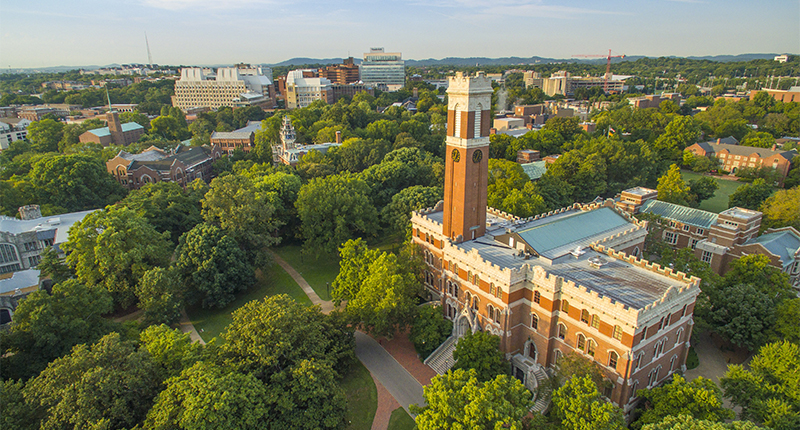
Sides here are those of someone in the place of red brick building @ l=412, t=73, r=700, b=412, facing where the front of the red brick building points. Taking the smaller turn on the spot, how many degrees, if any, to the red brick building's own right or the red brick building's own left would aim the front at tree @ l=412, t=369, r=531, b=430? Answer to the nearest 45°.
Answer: approximately 45° to the red brick building's own left

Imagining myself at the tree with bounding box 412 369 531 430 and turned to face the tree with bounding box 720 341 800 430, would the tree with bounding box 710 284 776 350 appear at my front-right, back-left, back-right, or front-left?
front-left

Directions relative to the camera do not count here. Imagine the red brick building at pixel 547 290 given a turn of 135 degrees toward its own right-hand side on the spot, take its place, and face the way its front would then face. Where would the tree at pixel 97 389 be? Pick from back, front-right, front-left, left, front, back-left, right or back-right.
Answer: back-left

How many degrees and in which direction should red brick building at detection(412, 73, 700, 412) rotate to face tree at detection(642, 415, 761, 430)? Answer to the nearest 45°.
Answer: approximately 90° to its left

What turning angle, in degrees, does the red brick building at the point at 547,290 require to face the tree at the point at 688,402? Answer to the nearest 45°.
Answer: approximately 90° to its left

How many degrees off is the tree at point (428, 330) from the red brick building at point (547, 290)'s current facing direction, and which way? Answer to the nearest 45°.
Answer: approximately 45° to its right

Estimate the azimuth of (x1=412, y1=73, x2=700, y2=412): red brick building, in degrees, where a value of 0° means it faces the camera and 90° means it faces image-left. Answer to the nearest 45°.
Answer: approximately 45°

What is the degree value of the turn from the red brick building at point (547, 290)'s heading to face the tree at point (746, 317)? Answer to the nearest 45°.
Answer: approximately 135° to its left
